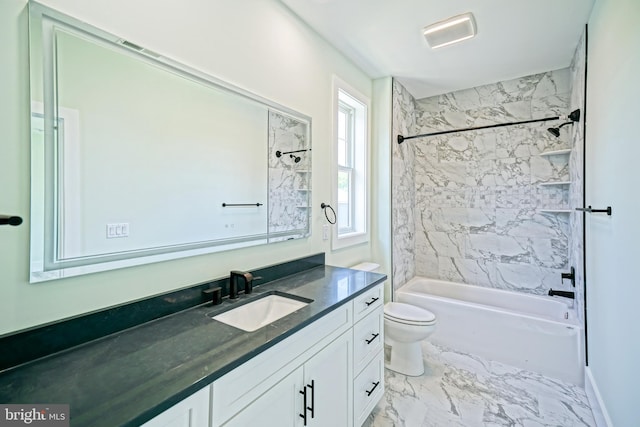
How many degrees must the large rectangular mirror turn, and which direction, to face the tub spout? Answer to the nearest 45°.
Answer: approximately 45° to its left

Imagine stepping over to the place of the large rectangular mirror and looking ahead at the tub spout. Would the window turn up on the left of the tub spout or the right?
left

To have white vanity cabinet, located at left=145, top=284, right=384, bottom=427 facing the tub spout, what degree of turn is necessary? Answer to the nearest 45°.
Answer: approximately 45° to its left

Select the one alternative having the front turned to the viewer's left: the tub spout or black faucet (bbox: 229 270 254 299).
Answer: the tub spout

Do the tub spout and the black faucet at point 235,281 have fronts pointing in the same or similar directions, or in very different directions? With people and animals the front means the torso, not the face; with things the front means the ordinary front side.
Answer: very different directions

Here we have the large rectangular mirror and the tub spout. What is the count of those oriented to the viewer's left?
1

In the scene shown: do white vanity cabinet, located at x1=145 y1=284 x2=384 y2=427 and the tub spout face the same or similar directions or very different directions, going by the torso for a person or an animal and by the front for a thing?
very different directions

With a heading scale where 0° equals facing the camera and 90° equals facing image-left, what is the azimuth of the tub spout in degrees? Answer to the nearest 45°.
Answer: approximately 90°

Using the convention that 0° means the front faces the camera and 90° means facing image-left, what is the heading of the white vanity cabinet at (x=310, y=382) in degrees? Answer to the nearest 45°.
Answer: approximately 315°

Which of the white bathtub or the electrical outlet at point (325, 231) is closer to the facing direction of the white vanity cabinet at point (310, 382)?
the white bathtub
